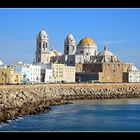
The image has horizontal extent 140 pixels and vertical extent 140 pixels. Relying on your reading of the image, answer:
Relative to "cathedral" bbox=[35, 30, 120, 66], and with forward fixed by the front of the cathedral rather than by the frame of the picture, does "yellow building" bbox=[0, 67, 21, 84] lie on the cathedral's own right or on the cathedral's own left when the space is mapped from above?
on the cathedral's own left

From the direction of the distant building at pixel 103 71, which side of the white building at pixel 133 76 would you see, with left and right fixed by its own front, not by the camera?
right

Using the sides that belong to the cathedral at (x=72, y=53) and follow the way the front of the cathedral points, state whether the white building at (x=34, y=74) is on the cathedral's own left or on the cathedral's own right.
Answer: on the cathedral's own left

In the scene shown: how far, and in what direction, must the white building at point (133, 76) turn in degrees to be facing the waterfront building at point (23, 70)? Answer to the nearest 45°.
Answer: approximately 45° to its right

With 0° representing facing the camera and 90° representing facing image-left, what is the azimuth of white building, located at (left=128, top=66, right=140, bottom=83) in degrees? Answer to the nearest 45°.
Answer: approximately 0°

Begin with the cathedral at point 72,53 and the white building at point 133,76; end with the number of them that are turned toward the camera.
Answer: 1

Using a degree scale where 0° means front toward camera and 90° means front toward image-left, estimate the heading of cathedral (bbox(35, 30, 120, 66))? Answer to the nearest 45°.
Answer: approximately 135°
